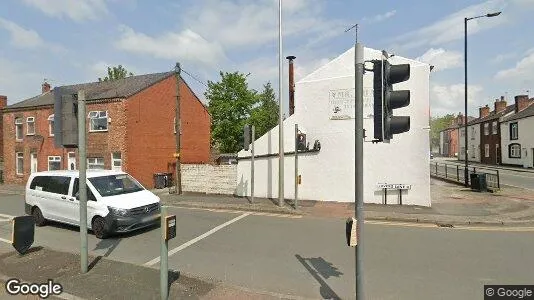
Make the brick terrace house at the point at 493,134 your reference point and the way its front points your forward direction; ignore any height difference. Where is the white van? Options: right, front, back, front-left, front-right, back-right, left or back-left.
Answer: front-left

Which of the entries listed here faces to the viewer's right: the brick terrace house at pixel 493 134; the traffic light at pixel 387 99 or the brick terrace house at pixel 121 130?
the traffic light

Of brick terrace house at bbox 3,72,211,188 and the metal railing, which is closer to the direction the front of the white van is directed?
the metal railing

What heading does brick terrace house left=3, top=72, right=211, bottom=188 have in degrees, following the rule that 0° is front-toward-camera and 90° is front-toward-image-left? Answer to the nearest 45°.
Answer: approximately 45°

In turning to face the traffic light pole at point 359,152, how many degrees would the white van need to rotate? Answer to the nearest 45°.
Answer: approximately 45° to its right

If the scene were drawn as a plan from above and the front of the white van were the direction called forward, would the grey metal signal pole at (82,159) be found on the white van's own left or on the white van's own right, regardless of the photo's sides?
on the white van's own right

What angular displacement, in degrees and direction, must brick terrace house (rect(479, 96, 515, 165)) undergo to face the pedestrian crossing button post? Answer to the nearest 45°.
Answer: approximately 45° to its left

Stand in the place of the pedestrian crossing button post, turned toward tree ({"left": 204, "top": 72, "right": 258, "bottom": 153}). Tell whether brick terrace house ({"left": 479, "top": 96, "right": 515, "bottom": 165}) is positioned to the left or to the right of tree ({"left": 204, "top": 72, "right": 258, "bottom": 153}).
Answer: right

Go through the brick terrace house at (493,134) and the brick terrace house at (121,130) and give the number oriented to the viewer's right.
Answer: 0

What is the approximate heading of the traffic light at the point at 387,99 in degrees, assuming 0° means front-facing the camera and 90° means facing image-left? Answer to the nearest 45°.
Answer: approximately 270°

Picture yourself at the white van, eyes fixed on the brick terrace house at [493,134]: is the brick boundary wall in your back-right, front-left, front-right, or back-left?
front-left

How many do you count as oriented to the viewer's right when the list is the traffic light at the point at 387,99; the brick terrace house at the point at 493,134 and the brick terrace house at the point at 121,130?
1

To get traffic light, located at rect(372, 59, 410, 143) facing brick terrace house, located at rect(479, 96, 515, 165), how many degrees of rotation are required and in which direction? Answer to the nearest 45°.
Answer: approximately 90° to its left
